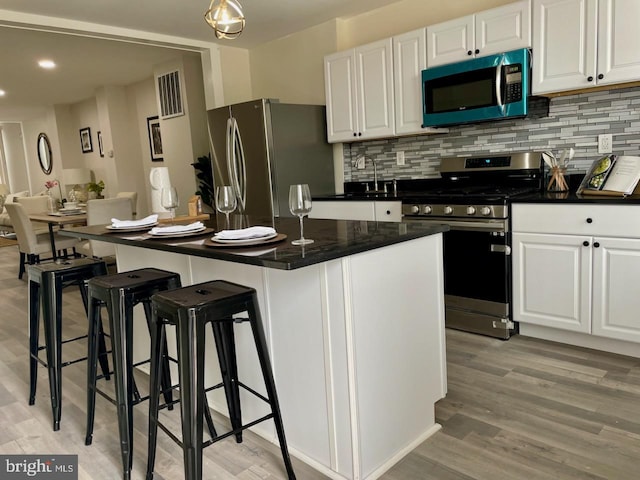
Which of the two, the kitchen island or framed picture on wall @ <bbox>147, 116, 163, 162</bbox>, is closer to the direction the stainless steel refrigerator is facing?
the kitchen island

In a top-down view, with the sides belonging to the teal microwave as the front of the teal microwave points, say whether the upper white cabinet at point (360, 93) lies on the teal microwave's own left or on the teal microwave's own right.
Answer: on the teal microwave's own right

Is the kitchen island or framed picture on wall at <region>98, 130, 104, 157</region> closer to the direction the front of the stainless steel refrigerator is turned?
the kitchen island

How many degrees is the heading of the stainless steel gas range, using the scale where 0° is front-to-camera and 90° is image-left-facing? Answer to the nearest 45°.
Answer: approximately 45°

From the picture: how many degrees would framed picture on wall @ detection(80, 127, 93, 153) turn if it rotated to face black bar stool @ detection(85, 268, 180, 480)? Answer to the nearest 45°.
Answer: approximately 45° to its left

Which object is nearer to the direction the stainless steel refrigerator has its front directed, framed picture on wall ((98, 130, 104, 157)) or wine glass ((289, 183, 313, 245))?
the wine glass

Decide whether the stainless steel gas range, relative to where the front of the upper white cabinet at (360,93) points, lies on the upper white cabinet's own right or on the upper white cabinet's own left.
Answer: on the upper white cabinet's own left

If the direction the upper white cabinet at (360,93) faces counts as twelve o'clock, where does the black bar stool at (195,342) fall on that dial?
The black bar stool is roughly at 11 o'clock from the upper white cabinet.

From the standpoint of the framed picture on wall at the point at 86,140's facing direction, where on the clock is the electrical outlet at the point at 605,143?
The electrical outlet is roughly at 10 o'clock from the framed picture on wall.

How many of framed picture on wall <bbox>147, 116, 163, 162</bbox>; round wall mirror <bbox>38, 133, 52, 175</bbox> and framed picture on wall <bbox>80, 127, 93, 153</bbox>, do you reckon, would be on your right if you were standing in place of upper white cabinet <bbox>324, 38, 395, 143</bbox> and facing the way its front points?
3
